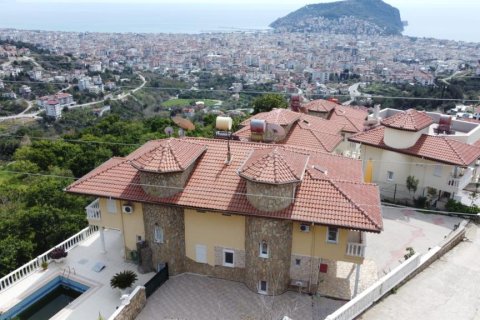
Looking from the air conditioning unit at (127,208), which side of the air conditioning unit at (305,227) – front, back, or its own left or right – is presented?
right

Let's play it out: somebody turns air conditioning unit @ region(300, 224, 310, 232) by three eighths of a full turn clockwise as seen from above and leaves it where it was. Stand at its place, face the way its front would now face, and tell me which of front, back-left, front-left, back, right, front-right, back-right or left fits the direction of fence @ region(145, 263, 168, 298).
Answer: front-left

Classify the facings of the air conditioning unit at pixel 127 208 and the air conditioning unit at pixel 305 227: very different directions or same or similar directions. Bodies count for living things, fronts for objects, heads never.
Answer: same or similar directions

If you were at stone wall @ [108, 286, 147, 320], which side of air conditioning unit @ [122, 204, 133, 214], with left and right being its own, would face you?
front

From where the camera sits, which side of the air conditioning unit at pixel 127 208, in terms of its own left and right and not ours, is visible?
front

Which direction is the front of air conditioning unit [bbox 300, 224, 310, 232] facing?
toward the camera

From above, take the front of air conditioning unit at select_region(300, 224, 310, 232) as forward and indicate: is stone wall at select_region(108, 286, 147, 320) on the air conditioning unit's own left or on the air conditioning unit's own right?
on the air conditioning unit's own right
